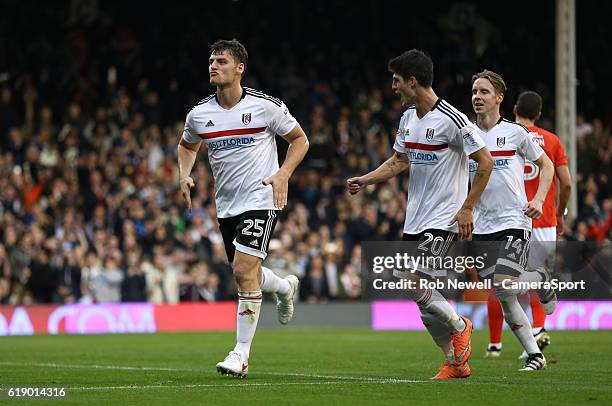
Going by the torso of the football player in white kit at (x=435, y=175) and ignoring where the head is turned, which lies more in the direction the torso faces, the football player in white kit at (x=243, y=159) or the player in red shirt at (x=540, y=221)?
the football player in white kit

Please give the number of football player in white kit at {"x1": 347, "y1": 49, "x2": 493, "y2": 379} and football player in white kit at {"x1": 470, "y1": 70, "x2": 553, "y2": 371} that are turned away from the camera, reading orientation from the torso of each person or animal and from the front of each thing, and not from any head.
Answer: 0

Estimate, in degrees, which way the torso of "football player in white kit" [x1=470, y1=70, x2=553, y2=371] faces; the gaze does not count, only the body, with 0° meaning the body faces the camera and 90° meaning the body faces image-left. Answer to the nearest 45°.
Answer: approximately 45°

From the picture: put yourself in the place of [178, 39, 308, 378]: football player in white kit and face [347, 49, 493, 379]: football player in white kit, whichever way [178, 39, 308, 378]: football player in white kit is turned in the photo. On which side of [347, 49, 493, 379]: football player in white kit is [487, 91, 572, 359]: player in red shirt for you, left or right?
left

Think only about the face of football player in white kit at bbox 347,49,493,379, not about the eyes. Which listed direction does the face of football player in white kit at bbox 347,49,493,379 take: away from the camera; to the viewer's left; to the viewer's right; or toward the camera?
to the viewer's left

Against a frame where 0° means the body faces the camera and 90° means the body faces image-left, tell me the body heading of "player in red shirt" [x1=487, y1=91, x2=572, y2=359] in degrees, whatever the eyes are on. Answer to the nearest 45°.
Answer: approximately 180°

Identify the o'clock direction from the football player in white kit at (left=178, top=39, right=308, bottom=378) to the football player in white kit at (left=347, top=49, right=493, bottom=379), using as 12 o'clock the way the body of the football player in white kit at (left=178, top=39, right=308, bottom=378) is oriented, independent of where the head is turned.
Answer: the football player in white kit at (left=347, top=49, right=493, bottom=379) is roughly at 8 o'clock from the football player in white kit at (left=178, top=39, right=308, bottom=378).

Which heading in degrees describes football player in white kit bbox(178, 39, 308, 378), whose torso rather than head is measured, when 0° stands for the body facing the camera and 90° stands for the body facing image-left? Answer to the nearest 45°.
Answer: approximately 45°

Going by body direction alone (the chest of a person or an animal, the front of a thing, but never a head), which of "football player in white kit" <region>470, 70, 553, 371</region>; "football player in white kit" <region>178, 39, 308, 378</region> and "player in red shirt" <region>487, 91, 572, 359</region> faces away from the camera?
the player in red shirt

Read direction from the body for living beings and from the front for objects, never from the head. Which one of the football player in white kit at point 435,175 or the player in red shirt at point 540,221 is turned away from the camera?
the player in red shirt
